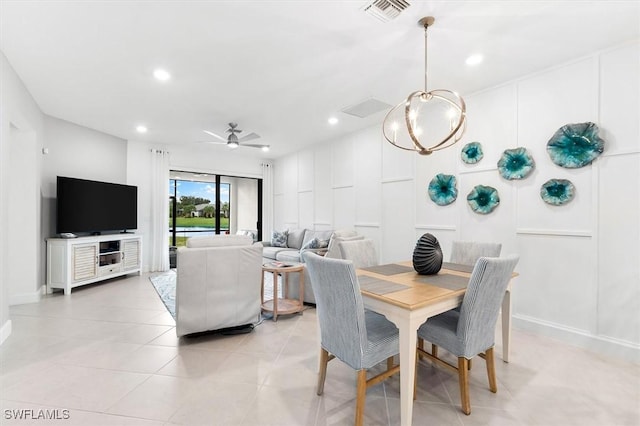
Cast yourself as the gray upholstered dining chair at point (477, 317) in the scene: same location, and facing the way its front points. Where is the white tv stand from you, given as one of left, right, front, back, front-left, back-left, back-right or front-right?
front-left

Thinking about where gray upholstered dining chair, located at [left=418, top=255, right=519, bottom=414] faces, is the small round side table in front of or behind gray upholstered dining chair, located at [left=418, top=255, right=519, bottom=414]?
in front

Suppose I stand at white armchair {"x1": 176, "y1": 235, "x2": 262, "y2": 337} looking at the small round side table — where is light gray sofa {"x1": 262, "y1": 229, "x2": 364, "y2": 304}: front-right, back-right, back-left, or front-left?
front-left

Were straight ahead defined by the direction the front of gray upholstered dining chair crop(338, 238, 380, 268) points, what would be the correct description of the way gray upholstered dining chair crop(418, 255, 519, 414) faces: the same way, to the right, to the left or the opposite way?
the opposite way

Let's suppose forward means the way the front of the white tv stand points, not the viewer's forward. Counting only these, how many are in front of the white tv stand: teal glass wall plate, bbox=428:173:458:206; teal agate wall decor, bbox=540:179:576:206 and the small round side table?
3

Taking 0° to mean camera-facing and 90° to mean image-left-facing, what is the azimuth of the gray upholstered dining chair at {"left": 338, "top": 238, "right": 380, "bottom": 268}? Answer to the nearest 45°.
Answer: approximately 315°

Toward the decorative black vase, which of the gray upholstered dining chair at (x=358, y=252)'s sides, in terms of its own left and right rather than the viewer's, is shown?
front

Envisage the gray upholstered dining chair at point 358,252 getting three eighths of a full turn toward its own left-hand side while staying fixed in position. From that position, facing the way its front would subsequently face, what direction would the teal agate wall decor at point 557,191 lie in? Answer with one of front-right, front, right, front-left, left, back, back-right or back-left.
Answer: right

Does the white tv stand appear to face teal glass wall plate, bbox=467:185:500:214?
yes

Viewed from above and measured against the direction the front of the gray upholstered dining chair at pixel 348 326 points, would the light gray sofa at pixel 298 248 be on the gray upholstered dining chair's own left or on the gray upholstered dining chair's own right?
on the gray upholstered dining chair's own left

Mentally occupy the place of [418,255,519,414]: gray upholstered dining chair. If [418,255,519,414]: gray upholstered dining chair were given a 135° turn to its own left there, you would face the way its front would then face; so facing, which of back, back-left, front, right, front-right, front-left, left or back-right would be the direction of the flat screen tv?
right

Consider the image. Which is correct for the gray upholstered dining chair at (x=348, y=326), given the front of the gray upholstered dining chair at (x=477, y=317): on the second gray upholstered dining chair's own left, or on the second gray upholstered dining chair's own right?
on the second gray upholstered dining chair's own left

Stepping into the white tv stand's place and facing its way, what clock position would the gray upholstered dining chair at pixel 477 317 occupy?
The gray upholstered dining chair is roughly at 1 o'clock from the white tv stand.

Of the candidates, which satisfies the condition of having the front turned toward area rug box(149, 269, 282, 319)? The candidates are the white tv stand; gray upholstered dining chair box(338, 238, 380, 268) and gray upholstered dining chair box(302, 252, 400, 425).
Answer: the white tv stand

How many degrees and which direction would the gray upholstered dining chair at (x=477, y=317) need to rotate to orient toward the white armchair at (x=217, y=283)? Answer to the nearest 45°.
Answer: approximately 45° to its left

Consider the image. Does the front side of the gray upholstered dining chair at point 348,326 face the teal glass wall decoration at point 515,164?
yes

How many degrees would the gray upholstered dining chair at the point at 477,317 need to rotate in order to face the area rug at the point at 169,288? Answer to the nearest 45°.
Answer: approximately 45° to its left
